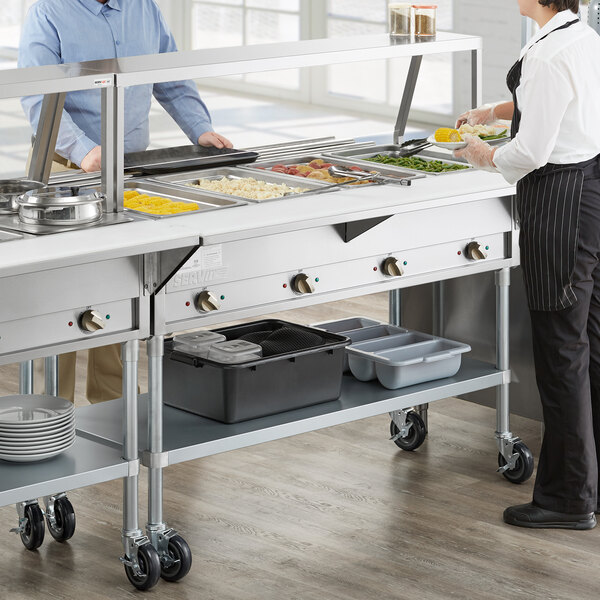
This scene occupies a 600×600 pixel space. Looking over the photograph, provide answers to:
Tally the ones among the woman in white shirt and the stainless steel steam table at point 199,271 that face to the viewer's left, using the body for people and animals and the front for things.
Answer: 1

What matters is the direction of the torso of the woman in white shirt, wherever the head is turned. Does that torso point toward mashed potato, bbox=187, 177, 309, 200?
yes

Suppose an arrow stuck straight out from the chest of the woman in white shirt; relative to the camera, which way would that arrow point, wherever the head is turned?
to the viewer's left

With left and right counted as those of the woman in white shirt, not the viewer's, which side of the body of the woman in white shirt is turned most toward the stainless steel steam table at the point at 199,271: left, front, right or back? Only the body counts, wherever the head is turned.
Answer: front
